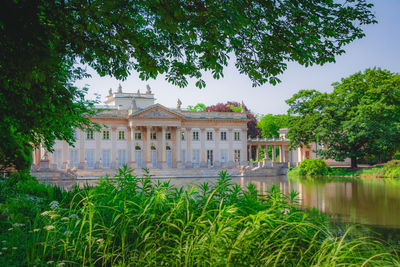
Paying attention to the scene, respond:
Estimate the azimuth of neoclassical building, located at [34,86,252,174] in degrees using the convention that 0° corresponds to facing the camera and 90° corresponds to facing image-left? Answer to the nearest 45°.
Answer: approximately 0°

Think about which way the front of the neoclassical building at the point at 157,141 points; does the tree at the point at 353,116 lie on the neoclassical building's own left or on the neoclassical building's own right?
on the neoclassical building's own left

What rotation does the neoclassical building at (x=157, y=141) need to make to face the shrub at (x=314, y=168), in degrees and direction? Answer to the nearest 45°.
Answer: approximately 45° to its left
